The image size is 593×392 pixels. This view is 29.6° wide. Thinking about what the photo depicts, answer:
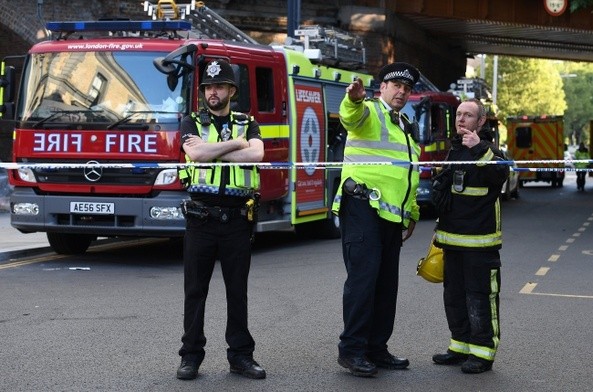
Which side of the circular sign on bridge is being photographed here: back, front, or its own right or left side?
front

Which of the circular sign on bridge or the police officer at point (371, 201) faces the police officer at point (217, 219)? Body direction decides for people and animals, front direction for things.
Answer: the circular sign on bridge

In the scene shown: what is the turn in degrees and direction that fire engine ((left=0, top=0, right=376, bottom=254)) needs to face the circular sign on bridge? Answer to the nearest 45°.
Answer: approximately 180°

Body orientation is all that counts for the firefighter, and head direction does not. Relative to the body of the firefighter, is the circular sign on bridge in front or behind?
behind

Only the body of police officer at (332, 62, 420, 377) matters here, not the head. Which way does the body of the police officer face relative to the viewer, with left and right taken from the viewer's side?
facing the viewer and to the right of the viewer

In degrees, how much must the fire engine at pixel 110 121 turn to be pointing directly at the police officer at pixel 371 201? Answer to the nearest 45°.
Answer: approximately 45° to its left

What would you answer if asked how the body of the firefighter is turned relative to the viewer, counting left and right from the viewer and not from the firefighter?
facing the viewer and to the left of the viewer

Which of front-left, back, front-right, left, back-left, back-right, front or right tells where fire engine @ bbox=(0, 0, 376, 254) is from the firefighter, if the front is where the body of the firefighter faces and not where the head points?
right

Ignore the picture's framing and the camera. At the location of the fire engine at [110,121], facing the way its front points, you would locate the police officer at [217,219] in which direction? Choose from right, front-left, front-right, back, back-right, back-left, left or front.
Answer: front-left

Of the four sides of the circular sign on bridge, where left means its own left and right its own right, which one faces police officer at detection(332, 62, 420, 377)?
front
